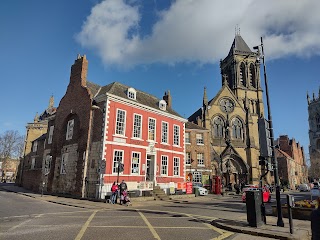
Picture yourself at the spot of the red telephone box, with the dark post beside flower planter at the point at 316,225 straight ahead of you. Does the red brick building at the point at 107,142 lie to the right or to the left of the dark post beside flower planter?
right

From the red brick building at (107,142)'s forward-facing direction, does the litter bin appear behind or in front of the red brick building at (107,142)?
in front

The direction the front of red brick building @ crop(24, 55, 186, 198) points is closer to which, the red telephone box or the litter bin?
the litter bin

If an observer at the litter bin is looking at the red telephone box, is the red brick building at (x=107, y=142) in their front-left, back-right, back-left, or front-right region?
front-left

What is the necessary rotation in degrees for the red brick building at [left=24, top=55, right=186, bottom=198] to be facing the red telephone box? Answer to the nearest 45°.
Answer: approximately 90° to its left

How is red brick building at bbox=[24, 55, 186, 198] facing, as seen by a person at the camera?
facing the viewer and to the right of the viewer
